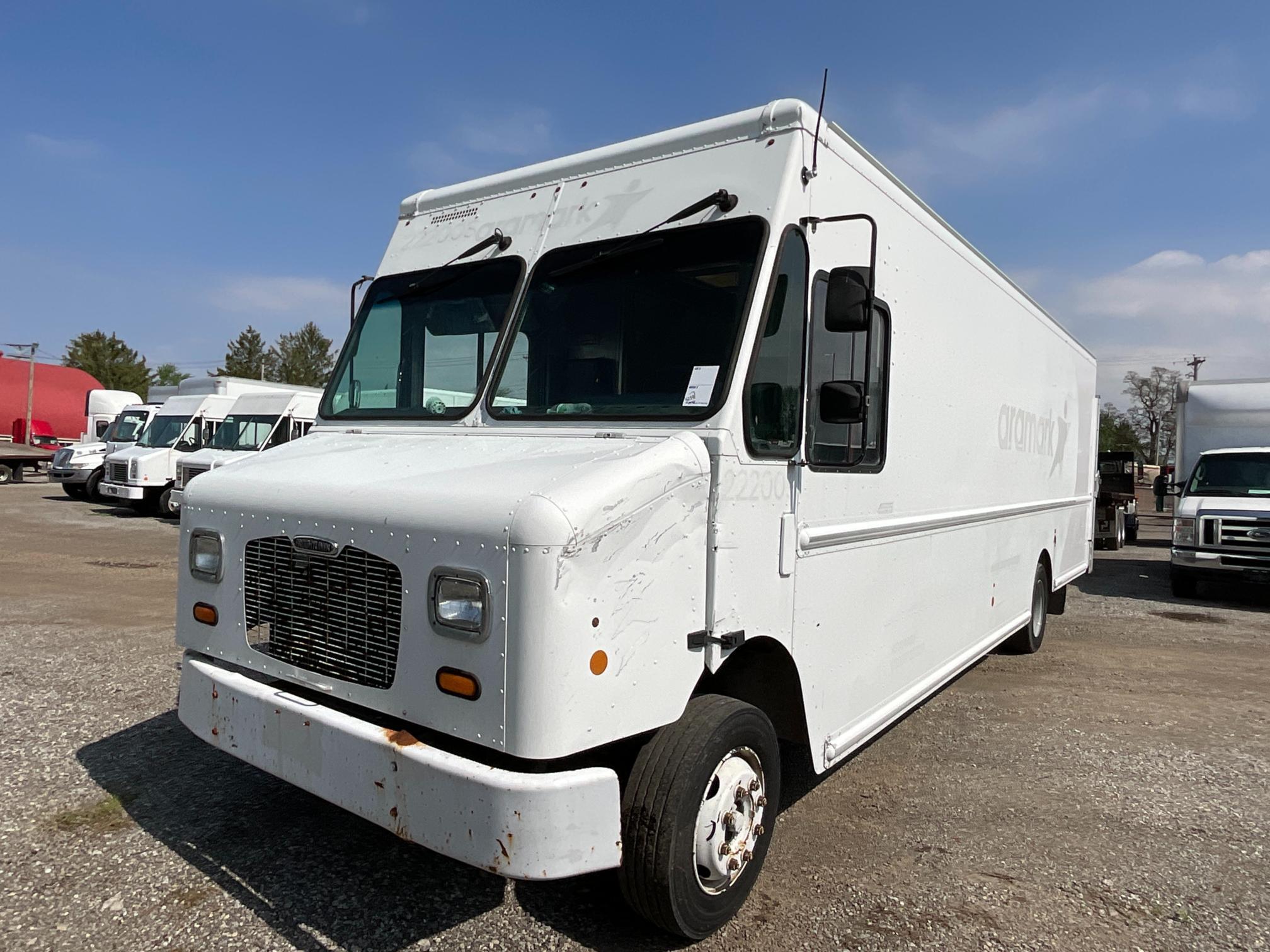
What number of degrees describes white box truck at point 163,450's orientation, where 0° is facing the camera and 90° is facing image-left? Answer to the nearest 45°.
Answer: approximately 45°

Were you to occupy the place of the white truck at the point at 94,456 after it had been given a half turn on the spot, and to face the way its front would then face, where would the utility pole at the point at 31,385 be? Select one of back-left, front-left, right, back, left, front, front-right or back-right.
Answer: front-left

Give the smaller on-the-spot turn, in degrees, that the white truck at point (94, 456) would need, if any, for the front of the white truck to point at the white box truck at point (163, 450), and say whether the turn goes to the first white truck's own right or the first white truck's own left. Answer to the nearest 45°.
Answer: approximately 45° to the first white truck's own left

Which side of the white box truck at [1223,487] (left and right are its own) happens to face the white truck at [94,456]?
right

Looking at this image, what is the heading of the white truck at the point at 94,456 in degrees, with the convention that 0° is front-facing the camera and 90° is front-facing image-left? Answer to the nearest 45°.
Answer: approximately 45°

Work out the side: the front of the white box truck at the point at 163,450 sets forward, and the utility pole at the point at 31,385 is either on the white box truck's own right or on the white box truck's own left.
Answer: on the white box truck's own right

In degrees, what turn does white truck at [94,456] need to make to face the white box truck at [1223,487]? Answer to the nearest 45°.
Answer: approximately 90° to its left

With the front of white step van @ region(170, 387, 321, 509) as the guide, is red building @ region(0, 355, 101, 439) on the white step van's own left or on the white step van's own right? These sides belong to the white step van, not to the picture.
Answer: on the white step van's own right

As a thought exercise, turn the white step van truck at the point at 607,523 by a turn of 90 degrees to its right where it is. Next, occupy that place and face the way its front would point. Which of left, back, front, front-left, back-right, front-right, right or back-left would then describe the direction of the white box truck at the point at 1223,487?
right

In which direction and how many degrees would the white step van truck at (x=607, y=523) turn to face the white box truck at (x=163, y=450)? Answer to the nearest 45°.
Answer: approximately 90° to its right

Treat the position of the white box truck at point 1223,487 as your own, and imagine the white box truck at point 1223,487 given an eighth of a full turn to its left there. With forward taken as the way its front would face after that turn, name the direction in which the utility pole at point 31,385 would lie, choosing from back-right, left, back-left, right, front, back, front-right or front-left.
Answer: back-right

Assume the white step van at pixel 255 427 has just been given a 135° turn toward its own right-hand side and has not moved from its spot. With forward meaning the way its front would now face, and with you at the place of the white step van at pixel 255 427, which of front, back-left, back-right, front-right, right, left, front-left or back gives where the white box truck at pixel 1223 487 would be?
back-right

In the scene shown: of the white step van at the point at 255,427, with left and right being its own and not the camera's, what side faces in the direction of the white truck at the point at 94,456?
right
